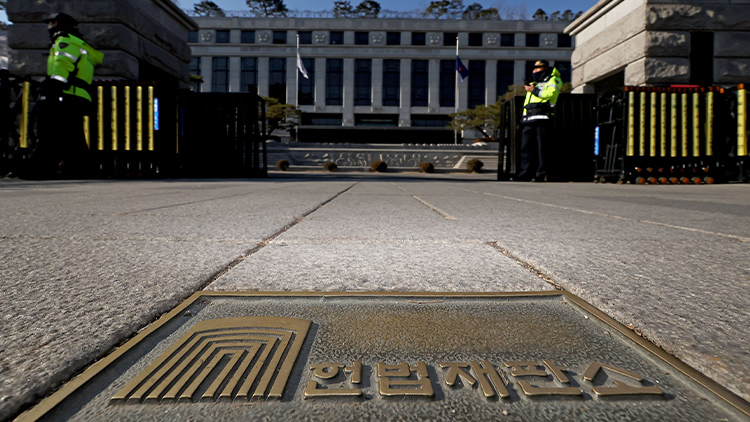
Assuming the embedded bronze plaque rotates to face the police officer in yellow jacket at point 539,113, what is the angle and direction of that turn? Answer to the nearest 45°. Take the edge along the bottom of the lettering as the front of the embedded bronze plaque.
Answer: approximately 180°

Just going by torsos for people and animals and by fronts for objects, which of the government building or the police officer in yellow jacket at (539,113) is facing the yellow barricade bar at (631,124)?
the government building

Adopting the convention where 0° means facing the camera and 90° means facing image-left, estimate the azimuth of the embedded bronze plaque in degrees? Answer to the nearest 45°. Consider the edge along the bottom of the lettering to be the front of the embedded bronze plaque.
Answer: approximately 0°

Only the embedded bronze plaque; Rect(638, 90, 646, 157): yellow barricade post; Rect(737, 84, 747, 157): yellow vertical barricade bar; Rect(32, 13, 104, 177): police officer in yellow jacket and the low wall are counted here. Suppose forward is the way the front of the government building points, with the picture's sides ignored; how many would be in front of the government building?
5

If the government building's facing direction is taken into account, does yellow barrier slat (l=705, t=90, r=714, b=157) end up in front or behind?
in front

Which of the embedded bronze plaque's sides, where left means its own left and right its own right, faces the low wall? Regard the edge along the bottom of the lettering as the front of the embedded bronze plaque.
back

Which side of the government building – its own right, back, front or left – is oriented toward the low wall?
front

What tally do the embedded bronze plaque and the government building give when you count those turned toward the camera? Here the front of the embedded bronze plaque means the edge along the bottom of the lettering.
2

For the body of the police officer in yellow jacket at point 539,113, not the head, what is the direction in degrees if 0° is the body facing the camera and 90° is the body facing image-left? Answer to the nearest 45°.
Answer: approximately 45°
